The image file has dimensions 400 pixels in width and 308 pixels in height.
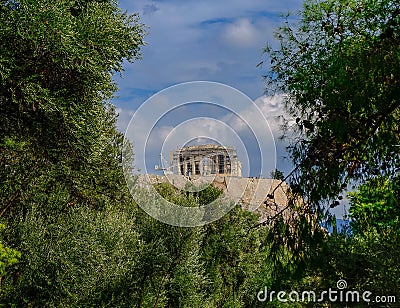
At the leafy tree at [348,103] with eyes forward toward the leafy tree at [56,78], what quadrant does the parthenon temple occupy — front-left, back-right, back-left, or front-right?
front-right

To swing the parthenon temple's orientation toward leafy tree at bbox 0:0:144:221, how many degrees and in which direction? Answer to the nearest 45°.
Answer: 0° — it already faces it

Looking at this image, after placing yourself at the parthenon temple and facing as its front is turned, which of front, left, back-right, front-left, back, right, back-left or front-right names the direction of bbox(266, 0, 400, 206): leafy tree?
front

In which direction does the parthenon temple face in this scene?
toward the camera
